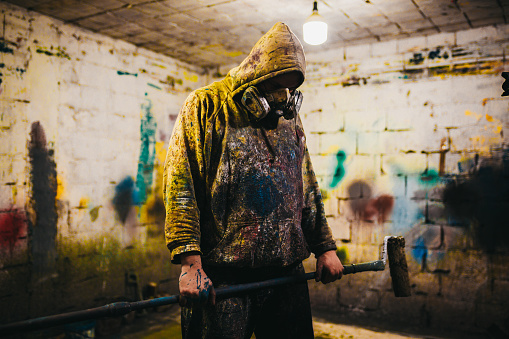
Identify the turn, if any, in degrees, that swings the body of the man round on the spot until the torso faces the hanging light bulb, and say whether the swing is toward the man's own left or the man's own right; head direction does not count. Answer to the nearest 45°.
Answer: approximately 135° to the man's own left

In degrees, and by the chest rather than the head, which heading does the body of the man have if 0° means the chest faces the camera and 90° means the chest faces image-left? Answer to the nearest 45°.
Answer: approximately 315°

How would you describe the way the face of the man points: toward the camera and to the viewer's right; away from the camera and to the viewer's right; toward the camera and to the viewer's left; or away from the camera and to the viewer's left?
toward the camera and to the viewer's right
